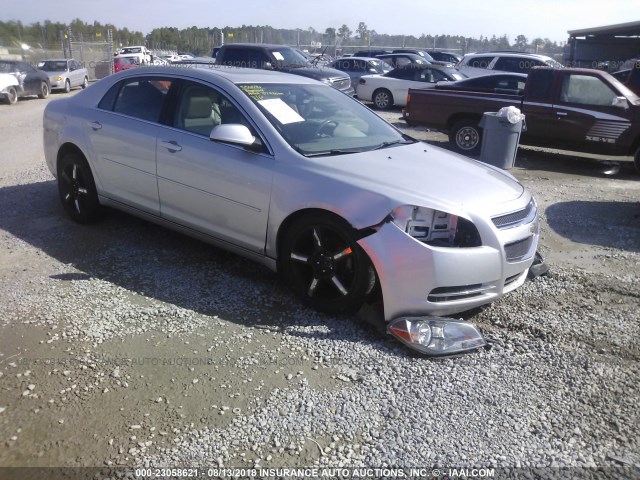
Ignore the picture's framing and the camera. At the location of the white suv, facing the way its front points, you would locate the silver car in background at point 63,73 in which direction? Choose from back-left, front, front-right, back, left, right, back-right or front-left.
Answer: back

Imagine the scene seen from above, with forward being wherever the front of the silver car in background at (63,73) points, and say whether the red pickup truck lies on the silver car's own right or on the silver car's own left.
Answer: on the silver car's own left

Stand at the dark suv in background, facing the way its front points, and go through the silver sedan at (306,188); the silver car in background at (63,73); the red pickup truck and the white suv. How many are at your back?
1

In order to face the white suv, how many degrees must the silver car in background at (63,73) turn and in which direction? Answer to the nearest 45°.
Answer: approximately 90° to its left

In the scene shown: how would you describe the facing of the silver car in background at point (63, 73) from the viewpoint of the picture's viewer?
facing the viewer and to the left of the viewer

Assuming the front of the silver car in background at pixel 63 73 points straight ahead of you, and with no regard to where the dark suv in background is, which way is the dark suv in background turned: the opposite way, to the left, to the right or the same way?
to the left

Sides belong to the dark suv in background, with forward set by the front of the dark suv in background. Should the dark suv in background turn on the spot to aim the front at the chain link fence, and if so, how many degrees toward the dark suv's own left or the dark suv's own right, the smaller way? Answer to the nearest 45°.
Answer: approximately 180°

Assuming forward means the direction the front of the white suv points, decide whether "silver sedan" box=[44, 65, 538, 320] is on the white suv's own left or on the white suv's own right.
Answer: on the white suv's own right

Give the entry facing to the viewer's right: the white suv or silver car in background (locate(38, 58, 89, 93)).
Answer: the white suv

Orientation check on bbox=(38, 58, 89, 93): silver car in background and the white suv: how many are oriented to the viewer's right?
1

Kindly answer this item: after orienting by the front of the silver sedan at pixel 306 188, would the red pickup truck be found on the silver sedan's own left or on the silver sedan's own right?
on the silver sedan's own left

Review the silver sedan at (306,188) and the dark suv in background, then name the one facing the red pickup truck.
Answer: the dark suv in background

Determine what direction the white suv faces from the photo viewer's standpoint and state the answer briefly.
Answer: facing to the right of the viewer

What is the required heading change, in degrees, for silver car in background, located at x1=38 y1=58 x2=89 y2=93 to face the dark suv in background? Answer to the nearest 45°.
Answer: approximately 90° to its left

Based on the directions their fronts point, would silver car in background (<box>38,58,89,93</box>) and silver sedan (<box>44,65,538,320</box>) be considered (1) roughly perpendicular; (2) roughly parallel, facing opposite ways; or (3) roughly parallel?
roughly perpendicular

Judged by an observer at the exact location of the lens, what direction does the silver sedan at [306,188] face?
facing the viewer and to the right of the viewer
